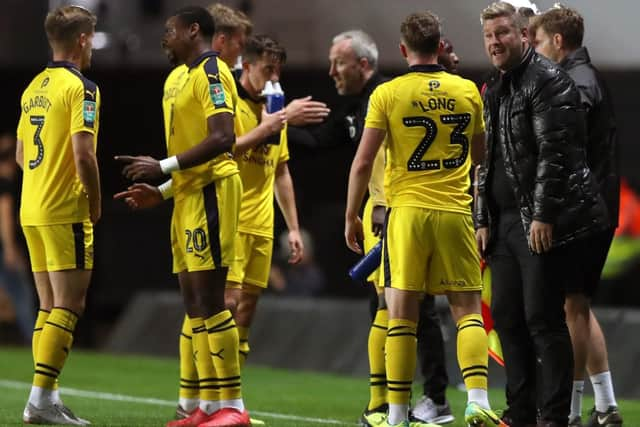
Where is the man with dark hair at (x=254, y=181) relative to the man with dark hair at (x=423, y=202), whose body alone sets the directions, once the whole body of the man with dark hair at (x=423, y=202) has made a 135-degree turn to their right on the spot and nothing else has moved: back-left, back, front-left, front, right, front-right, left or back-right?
back

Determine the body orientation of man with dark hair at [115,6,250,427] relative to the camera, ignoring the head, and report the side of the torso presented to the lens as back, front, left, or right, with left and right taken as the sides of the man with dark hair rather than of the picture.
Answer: left

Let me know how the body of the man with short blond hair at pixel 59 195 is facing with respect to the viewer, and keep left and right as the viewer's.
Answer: facing away from the viewer and to the right of the viewer

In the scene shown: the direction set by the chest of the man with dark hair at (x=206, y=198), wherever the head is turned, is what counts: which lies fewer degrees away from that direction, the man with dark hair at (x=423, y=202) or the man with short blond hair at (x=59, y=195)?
the man with short blond hair

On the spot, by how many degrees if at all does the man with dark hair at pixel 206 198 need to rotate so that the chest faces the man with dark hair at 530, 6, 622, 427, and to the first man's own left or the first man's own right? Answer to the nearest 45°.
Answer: approximately 180°

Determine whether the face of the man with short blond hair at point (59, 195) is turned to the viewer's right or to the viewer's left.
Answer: to the viewer's right

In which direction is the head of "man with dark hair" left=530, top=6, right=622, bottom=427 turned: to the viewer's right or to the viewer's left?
to the viewer's left

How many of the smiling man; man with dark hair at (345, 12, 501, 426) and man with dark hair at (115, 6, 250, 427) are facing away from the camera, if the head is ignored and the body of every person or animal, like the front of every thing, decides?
1

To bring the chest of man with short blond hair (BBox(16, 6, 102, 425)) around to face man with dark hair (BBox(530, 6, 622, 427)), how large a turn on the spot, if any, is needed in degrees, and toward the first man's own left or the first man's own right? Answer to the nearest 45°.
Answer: approximately 45° to the first man's own right

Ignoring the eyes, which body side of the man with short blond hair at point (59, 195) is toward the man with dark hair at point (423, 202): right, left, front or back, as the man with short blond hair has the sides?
right

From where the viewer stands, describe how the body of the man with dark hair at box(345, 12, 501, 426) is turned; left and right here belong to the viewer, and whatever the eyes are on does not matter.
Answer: facing away from the viewer

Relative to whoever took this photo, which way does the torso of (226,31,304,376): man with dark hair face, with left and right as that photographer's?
facing the viewer and to the right of the viewer

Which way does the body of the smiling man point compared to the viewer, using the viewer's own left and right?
facing the viewer and to the left of the viewer
